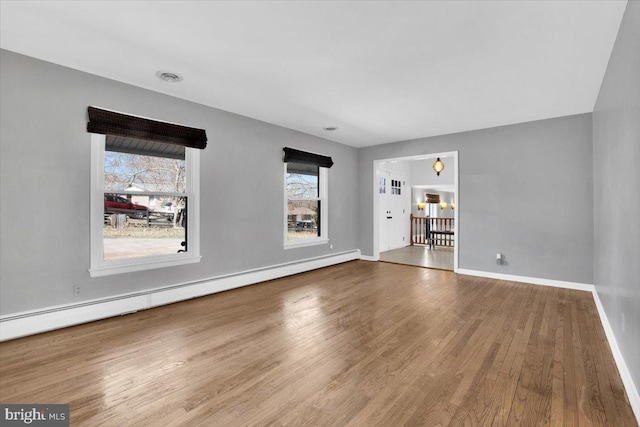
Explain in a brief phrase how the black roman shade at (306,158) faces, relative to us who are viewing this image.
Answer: facing the viewer and to the right of the viewer

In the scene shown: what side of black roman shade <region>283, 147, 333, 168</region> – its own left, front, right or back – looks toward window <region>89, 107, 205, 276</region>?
right

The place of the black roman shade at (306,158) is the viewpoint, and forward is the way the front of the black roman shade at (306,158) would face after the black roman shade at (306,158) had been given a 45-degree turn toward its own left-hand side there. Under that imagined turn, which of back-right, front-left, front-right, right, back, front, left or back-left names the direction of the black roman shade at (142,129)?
back-right

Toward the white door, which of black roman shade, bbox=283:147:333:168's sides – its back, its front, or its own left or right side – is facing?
left
